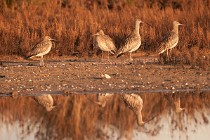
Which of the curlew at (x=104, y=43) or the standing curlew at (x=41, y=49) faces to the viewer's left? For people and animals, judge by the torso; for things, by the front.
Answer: the curlew

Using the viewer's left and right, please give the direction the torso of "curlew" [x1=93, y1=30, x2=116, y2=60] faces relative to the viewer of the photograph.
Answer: facing to the left of the viewer

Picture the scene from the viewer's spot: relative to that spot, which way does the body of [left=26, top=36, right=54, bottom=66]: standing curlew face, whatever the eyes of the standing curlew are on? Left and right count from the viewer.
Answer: facing to the right of the viewer

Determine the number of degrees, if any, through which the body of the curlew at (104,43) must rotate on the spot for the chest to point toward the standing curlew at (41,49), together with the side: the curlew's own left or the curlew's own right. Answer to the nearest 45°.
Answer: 0° — it already faces it

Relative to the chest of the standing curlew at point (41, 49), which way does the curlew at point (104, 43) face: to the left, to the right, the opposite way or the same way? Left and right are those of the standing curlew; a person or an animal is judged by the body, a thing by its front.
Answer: the opposite way

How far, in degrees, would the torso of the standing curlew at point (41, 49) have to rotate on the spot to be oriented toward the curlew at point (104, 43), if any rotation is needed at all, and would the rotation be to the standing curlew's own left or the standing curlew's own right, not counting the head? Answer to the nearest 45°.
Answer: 0° — it already faces it

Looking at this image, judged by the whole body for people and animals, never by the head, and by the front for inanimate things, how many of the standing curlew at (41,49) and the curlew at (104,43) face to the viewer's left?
1
